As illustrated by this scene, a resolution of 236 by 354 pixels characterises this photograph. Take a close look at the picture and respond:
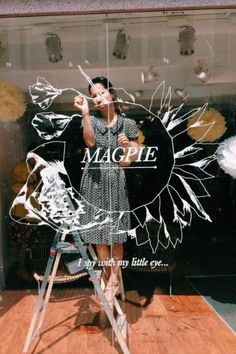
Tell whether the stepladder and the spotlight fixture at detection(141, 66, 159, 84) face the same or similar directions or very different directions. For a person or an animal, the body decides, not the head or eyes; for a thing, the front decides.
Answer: very different directions

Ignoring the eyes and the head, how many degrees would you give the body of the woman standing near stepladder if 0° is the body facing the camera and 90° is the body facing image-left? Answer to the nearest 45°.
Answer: approximately 0°

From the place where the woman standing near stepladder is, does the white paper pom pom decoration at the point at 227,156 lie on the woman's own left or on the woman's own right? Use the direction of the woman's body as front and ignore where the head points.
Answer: on the woman's own left
